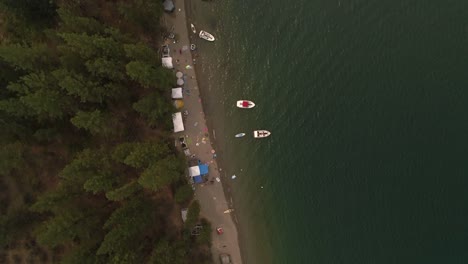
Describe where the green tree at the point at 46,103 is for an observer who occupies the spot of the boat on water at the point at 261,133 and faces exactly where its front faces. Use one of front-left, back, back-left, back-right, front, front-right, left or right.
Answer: back-right

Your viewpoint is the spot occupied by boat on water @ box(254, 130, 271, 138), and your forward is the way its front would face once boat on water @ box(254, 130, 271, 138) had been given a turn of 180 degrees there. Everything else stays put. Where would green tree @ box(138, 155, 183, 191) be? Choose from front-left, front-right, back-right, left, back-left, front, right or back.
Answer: front-left

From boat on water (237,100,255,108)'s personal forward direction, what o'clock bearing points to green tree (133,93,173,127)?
The green tree is roughly at 5 o'clock from the boat on water.

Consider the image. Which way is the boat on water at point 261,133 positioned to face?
to the viewer's right

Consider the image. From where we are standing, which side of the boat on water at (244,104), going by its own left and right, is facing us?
right
